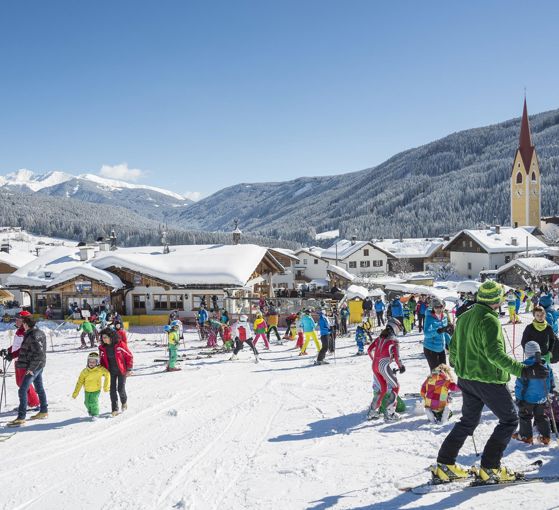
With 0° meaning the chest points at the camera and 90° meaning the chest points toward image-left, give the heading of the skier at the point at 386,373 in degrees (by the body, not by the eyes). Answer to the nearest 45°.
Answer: approximately 225°

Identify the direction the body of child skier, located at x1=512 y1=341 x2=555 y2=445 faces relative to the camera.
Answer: away from the camera

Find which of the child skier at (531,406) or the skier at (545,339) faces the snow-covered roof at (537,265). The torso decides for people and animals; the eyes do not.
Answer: the child skier

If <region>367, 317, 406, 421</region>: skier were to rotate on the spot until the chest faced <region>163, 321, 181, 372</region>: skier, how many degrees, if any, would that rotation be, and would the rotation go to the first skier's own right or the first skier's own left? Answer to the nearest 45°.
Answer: approximately 90° to the first skier's own left

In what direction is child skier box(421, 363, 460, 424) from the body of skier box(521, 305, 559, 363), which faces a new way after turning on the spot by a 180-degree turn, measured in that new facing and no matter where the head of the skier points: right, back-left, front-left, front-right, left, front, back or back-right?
left

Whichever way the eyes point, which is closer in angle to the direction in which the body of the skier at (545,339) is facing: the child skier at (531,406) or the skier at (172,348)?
the child skier

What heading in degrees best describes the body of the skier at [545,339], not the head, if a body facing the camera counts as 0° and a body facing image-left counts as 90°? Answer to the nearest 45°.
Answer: approximately 0°
